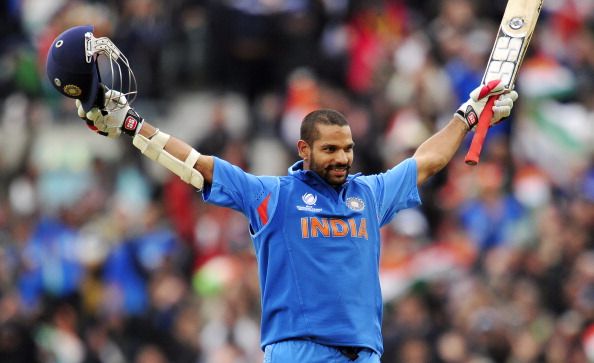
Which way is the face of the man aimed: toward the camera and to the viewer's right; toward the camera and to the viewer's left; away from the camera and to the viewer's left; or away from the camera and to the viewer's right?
toward the camera and to the viewer's right

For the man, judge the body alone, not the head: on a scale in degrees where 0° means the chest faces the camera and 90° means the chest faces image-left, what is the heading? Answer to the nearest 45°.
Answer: approximately 315°
